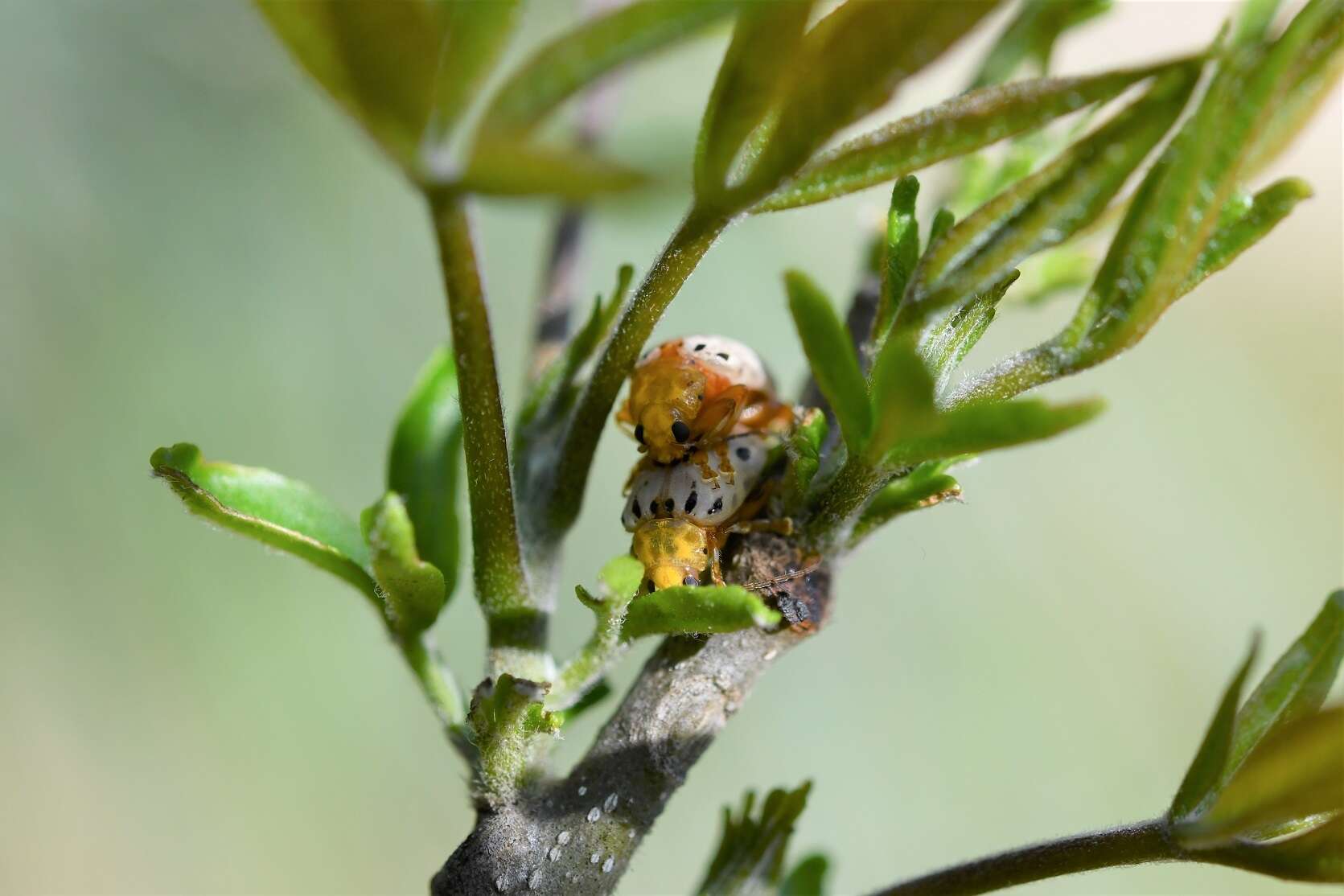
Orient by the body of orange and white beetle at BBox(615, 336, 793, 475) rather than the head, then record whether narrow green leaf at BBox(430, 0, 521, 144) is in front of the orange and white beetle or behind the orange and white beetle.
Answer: in front

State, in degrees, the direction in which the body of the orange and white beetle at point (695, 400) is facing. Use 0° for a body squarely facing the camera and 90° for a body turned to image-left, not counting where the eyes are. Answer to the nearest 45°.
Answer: approximately 45°

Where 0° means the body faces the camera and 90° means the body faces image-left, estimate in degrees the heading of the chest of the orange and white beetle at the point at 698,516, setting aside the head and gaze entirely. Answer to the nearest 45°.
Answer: approximately 0°
